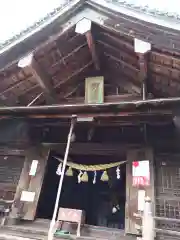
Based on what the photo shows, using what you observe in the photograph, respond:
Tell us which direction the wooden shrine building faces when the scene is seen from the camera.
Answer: facing the viewer
